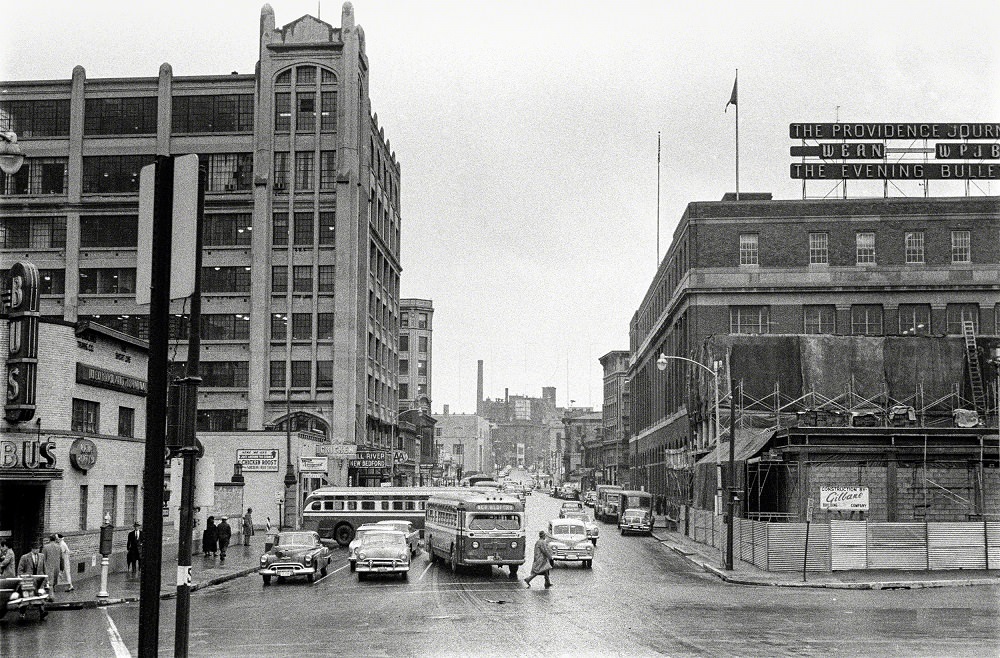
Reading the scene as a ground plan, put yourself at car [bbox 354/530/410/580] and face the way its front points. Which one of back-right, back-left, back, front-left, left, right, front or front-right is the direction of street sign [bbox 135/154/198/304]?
front

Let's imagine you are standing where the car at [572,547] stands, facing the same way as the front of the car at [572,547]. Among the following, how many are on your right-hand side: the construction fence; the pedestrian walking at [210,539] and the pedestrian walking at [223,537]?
2

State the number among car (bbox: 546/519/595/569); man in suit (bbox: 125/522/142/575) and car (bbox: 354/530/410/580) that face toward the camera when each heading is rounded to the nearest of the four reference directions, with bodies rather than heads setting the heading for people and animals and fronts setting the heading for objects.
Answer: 3

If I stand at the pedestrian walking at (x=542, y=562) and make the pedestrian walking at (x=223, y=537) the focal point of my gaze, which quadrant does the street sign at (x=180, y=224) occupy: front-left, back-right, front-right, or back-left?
back-left

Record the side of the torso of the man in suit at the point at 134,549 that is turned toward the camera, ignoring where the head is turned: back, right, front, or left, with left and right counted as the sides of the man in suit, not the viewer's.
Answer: front

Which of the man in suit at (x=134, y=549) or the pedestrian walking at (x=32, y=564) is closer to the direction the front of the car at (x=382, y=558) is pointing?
the pedestrian walking

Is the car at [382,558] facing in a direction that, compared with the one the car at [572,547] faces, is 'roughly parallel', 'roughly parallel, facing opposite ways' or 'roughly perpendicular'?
roughly parallel

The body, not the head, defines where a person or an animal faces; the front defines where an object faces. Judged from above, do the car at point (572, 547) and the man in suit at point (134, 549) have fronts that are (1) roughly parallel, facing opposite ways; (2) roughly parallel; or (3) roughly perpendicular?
roughly parallel

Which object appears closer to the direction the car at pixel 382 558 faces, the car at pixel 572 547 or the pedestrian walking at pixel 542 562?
the pedestrian walking

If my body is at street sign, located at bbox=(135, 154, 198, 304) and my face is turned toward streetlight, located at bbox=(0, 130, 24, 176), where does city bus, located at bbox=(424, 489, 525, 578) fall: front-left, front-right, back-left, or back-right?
front-right

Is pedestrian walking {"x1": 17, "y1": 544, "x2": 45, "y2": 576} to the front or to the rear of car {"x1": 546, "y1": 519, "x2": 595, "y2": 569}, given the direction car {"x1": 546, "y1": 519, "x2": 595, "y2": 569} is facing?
to the front

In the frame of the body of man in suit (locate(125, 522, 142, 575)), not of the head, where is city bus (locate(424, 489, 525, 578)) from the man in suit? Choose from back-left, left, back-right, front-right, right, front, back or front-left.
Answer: left

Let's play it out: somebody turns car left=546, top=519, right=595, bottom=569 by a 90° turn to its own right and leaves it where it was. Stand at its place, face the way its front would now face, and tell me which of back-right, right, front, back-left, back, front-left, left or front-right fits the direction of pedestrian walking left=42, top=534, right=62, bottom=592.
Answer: front-left
